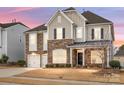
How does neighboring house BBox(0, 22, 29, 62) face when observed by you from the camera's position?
facing the viewer and to the left of the viewer

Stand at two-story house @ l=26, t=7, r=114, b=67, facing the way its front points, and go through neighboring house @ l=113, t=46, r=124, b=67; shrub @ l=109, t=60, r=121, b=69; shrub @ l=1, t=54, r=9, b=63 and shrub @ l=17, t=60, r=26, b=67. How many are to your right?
2

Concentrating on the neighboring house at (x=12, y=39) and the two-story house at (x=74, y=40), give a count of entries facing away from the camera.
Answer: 0

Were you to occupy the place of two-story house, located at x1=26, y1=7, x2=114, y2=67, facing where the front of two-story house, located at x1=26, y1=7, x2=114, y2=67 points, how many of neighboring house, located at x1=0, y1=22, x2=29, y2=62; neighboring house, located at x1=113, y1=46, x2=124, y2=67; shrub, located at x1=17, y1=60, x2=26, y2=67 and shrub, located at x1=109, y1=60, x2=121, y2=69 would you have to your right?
2

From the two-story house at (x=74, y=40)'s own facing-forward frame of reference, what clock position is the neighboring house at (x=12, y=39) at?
The neighboring house is roughly at 3 o'clock from the two-story house.

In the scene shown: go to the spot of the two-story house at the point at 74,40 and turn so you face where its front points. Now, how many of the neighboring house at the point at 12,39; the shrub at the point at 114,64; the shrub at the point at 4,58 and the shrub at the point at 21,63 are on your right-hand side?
3

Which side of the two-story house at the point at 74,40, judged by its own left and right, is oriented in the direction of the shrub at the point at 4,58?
right

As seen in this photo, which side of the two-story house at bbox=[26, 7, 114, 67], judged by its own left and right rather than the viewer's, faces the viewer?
front

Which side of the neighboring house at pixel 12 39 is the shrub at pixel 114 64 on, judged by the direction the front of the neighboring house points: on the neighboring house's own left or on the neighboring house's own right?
on the neighboring house's own left

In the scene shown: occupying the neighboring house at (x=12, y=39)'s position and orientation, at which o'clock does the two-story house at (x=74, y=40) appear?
The two-story house is roughly at 8 o'clock from the neighboring house.

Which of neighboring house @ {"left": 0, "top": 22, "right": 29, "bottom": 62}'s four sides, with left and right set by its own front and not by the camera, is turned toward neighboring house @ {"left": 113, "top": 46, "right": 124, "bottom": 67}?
left

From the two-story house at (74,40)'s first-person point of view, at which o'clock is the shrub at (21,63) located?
The shrub is roughly at 3 o'clock from the two-story house.
